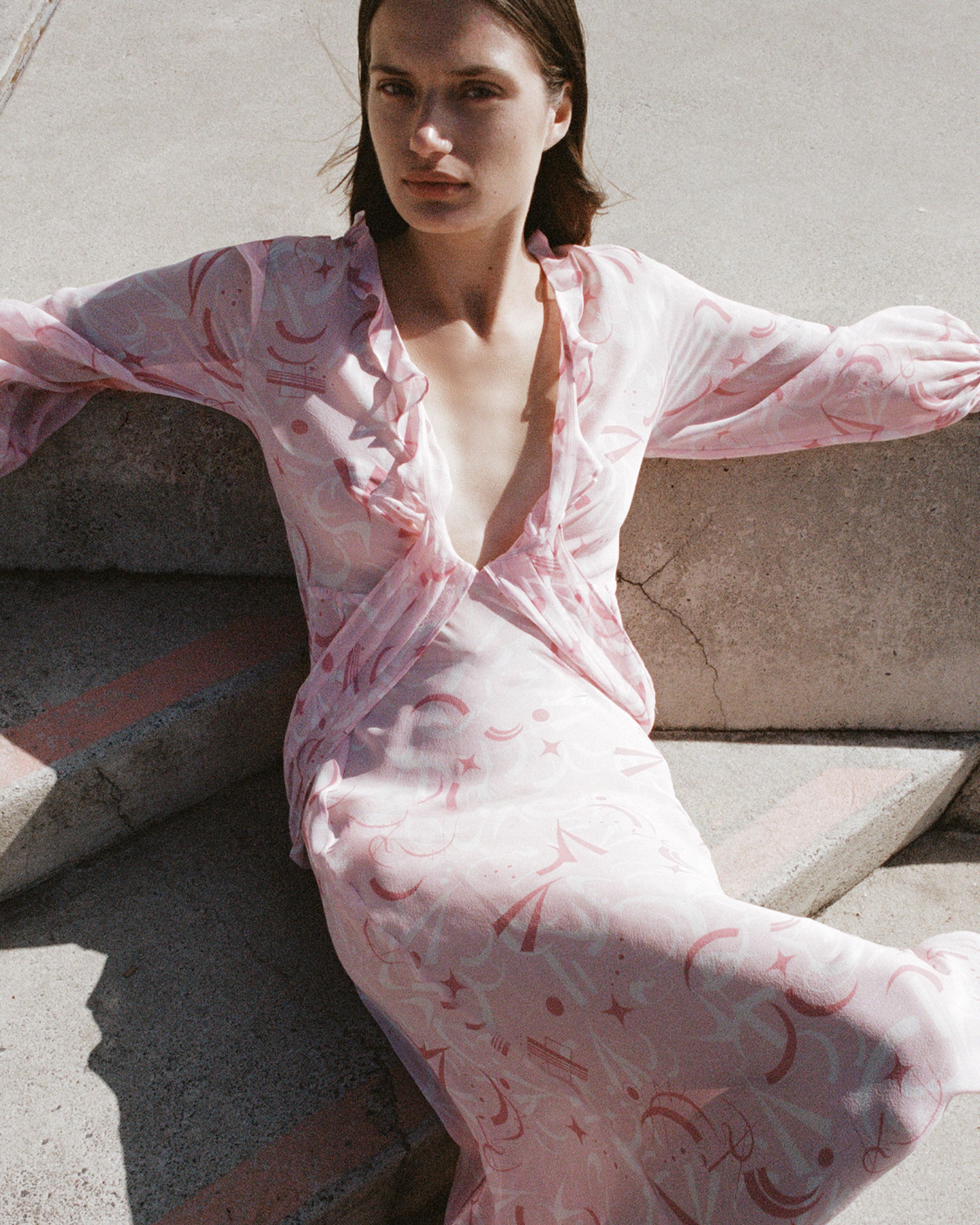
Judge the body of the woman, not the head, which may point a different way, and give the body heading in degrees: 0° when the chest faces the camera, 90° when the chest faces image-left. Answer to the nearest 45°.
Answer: approximately 0°
